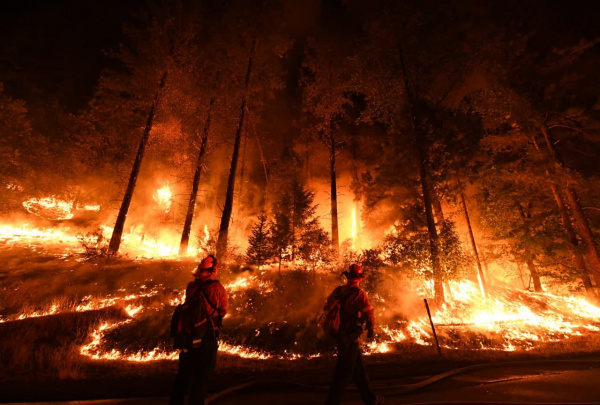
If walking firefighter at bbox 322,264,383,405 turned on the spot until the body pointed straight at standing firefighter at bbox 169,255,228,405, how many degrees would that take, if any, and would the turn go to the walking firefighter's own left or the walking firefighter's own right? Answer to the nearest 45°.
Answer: approximately 135° to the walking firefighter's own left

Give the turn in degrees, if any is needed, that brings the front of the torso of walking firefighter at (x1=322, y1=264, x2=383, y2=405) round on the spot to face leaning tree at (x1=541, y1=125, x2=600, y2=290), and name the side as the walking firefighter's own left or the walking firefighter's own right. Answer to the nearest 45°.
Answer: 0° — they already face it

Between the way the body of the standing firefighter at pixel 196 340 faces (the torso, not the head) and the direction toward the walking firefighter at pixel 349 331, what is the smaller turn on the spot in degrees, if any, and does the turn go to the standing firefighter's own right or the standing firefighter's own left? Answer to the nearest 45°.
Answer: approximately 45° to the standing firefighter's own right

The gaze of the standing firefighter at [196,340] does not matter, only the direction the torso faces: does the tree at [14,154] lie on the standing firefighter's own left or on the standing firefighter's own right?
on the standing firefighter's own left

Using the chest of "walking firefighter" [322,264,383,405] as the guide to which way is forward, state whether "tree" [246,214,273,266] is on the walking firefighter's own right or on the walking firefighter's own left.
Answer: on the walking firefighter's own left

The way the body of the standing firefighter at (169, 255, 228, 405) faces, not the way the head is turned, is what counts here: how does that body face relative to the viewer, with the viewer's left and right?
facing away from the viewer and to the right of the viewer

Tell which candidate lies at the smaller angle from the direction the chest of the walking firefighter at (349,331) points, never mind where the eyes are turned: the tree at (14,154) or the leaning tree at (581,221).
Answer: the leaning tree

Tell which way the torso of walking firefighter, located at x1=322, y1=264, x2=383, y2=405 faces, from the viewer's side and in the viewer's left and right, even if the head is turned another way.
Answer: facing away from the viewer and to the right of the viewer
